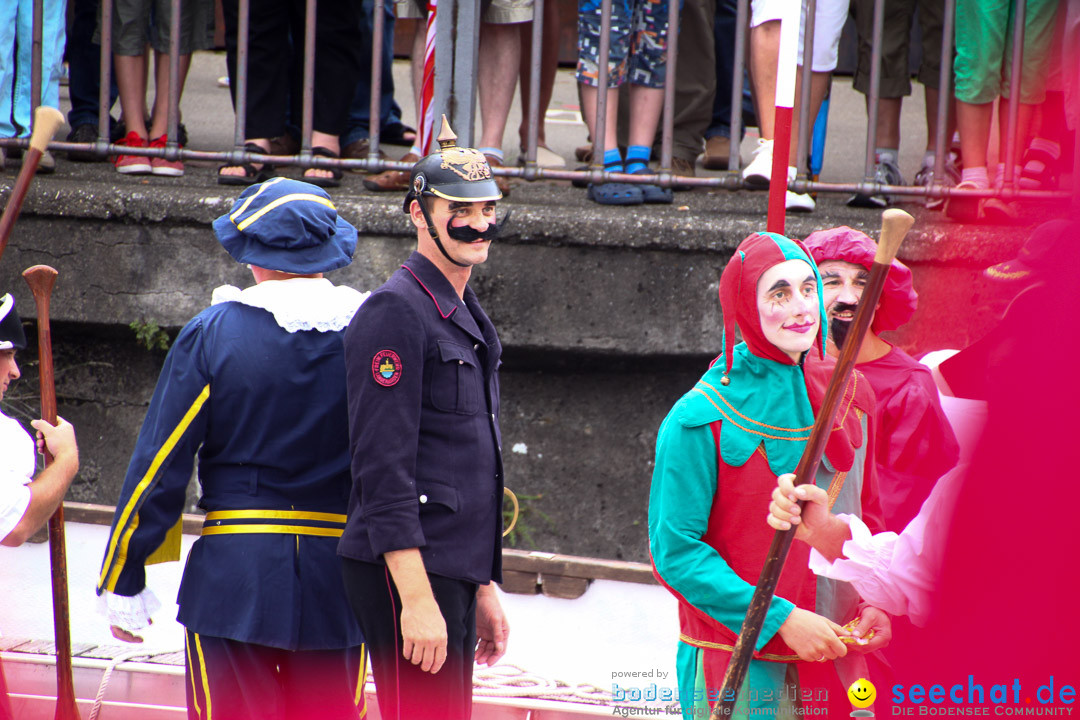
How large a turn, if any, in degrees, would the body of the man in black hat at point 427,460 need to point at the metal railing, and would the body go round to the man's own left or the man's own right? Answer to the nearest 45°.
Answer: approximately 135° to the man's own left

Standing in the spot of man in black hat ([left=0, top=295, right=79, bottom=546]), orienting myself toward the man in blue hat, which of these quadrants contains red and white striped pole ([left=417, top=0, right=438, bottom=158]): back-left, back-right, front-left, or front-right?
front-left

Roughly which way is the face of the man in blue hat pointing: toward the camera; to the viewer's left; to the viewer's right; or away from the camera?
away from the camera

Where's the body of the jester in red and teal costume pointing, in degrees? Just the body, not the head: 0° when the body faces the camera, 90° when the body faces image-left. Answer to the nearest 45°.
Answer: approximately 315°

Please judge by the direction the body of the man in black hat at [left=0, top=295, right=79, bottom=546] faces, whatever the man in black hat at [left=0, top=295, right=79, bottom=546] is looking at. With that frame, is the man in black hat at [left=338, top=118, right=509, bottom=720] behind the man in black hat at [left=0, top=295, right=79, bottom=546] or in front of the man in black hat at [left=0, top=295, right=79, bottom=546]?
in front

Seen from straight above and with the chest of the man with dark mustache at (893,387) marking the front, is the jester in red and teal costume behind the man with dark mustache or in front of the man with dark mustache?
in front

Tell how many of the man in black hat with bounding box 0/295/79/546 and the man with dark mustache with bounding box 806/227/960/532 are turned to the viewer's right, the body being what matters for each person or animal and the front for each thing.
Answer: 1

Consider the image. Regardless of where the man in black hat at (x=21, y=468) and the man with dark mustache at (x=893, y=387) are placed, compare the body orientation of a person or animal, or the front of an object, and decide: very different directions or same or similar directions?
very different directions

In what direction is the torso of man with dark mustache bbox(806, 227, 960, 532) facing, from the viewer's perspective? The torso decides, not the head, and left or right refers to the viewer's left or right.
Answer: facing the viewer and to the left of the viewer

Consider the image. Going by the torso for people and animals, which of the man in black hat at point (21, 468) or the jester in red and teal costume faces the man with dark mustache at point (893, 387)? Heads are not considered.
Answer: the man in black hat

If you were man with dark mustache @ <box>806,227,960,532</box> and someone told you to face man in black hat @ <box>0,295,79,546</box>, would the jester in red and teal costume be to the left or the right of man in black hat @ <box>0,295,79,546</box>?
left

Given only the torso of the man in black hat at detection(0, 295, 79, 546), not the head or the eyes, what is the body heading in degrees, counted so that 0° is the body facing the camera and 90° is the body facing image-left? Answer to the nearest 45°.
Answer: approximately 270°
